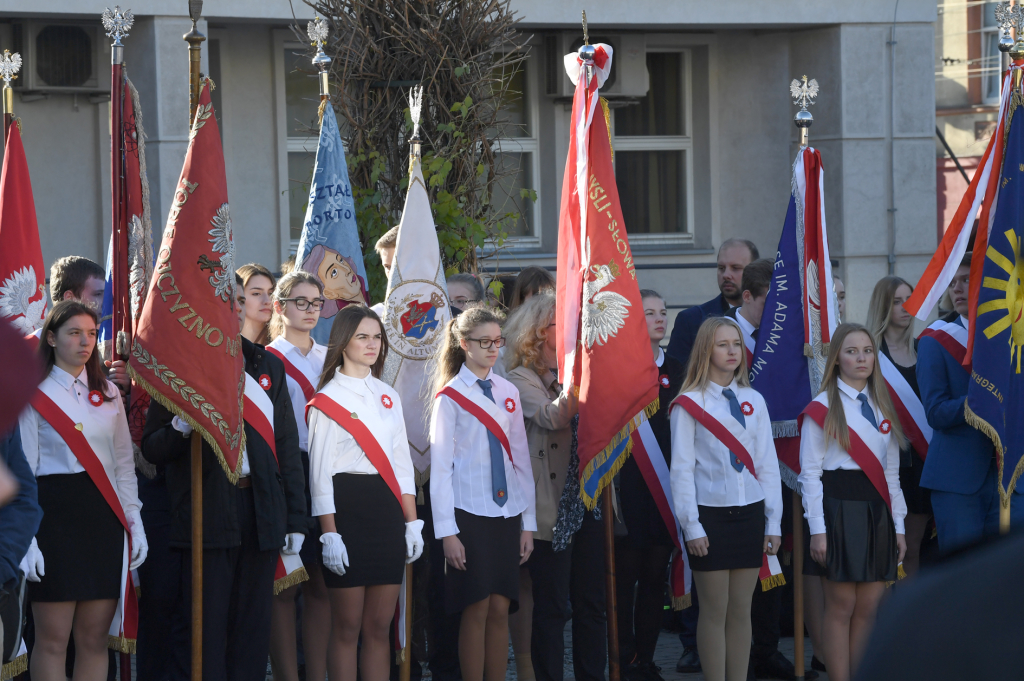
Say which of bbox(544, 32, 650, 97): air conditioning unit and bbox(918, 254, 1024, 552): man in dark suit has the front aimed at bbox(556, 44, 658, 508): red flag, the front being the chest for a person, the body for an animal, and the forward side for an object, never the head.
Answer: the air conditioning unit

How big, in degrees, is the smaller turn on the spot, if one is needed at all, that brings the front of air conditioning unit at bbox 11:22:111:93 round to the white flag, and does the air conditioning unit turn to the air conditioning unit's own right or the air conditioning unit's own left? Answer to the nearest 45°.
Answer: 0° — it already faces it

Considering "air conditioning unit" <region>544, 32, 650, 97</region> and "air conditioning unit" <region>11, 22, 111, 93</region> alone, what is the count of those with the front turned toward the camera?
2

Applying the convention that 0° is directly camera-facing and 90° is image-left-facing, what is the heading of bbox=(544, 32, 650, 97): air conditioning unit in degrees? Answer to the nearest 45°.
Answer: approximately 0°

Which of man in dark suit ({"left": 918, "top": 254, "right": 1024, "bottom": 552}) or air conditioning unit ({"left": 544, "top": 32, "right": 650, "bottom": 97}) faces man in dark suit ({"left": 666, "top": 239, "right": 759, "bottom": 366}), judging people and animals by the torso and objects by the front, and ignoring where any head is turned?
the air conditioning unit

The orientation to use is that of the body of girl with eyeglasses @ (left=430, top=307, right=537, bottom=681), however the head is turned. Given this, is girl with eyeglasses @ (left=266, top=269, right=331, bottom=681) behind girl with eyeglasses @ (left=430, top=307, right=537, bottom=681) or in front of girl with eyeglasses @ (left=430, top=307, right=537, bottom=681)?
behind

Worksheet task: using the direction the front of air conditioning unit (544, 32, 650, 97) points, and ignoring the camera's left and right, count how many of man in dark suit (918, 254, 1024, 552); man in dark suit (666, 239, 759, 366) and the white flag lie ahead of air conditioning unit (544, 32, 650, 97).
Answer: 3

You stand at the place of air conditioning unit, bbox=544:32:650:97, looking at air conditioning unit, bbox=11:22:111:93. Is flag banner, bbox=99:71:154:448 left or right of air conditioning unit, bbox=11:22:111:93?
left
